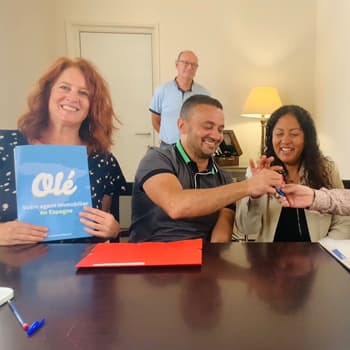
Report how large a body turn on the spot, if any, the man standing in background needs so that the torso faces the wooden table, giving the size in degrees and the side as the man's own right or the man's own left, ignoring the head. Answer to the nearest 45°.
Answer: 0° — they already face it

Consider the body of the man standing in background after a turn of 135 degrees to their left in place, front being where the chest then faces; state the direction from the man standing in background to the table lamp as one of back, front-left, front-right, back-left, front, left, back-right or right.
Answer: front-right

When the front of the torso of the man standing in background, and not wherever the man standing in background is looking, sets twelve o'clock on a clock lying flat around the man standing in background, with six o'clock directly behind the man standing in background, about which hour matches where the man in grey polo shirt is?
The man in grey polo shirt is roughly at 12 o'clock from the man standing in background.

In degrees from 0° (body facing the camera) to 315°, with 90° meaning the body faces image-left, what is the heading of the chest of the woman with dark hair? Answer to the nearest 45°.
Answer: approximately 0°

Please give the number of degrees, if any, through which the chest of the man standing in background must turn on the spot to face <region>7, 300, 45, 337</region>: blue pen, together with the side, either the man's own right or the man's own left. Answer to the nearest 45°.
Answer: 0° — they already face it

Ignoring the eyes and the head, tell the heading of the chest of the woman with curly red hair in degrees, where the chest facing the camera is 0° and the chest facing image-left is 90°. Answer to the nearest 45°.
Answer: approximately 0°

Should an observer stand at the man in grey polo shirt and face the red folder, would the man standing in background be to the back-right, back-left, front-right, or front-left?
back-right

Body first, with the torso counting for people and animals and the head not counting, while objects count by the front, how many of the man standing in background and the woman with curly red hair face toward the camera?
2
